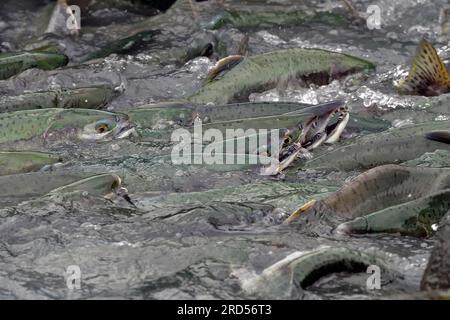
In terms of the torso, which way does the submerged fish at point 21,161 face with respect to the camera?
to the viewer's right

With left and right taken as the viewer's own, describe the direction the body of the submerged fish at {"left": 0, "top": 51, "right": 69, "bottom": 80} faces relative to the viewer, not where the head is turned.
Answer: facing to the right of the viewer

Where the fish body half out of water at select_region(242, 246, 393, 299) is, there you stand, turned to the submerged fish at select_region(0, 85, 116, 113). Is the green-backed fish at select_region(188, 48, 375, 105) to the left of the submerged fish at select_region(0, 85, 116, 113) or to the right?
right

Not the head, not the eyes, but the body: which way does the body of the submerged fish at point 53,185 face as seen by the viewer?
to the viewer's right

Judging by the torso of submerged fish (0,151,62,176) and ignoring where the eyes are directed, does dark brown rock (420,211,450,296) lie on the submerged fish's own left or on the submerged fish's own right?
on the submerged fish's own right

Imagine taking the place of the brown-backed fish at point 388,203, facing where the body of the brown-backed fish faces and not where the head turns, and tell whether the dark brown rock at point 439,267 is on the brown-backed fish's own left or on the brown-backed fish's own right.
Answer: on the brown-backed fish's own right

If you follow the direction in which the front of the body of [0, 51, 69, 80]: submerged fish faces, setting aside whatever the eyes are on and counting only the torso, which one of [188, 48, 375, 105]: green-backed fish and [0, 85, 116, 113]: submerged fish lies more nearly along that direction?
the green-backed fish

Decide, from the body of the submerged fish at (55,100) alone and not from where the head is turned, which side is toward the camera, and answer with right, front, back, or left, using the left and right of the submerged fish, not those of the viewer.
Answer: right

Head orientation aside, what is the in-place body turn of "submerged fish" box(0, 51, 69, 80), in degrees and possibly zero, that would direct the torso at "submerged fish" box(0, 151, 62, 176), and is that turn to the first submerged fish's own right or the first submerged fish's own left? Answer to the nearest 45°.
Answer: approximately 90° to the first submerged fish's own right

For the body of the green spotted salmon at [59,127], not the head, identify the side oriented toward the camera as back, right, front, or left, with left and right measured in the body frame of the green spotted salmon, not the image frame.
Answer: right
